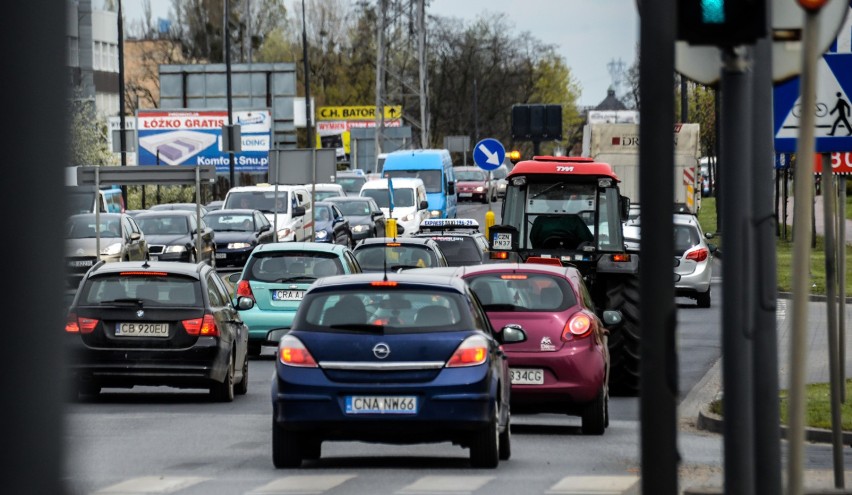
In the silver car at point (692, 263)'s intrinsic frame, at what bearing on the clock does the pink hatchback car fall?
The pink hatchback car is roughly at 6 o'clock from the silver car.

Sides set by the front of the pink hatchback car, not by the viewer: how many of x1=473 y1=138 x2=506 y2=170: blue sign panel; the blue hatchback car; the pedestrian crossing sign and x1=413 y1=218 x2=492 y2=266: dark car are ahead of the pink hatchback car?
2

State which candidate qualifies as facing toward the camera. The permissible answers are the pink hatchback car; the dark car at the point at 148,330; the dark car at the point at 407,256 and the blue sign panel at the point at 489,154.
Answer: the blue sign panel

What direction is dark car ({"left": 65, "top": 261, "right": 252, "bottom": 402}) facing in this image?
away from the camera

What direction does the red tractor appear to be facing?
away from the camera

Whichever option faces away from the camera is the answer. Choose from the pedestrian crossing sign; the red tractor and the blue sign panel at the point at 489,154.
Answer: the red tractor

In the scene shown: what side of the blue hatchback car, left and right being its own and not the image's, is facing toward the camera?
back

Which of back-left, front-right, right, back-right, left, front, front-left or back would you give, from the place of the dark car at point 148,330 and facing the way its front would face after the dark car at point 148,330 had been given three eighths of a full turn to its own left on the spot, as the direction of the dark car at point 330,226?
back-right

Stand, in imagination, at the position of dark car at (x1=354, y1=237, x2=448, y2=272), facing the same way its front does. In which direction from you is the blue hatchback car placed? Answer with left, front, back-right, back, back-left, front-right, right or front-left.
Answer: back

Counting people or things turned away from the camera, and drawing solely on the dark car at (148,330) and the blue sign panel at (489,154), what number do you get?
1

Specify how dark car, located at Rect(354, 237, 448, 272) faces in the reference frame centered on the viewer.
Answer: facing away from the viewer

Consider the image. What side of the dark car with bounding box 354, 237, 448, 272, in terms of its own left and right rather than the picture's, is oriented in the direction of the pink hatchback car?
back

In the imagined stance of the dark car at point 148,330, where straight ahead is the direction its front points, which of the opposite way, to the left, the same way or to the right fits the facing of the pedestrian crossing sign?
the opposite way

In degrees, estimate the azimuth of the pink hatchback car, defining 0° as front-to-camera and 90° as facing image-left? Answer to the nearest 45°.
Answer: approximately 180°
